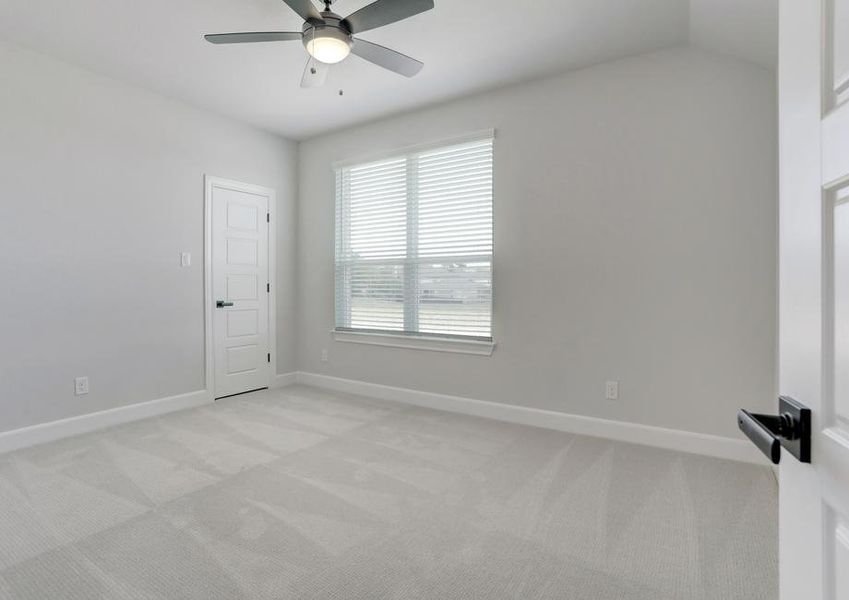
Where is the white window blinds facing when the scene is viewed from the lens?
facing the viewer and to the left of the viewer

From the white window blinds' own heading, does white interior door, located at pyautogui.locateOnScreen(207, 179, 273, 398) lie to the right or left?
on its right

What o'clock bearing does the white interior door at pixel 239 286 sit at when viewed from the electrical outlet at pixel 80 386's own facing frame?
The white interior door is roughly at 10 o'clock from the electrical outlet.

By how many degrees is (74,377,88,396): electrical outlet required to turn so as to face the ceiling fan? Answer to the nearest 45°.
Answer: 0° — it already faces it

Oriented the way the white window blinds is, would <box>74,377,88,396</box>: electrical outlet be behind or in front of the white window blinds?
in front

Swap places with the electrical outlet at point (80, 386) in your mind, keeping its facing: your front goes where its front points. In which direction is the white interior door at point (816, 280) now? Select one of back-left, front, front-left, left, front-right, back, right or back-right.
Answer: front-right

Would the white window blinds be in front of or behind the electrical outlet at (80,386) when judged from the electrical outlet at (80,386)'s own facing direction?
in front

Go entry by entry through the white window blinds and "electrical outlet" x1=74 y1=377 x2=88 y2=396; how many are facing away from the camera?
0

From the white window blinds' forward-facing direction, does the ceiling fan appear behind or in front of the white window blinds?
in front

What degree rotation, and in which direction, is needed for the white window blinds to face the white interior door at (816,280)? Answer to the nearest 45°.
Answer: approximately 45° to its left

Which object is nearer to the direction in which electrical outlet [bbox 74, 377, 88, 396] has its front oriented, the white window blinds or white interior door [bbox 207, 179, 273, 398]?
the white window blinds
